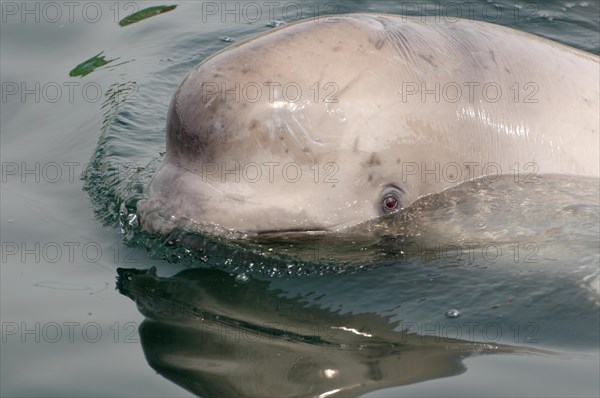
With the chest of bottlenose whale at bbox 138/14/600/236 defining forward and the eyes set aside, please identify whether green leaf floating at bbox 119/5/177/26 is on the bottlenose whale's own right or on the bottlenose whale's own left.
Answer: on the bottlenose whale's own right

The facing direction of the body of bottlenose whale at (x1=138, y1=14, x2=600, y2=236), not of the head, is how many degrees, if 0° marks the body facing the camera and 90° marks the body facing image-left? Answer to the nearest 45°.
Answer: approximately 90°

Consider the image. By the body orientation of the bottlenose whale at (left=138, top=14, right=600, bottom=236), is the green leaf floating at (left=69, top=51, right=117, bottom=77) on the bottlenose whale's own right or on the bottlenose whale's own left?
on the bottlenose whale's own right
